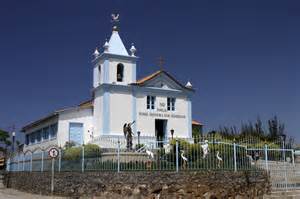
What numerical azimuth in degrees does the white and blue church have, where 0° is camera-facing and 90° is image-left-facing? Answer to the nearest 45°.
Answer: approximately 315°

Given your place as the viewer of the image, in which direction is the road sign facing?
facing the viewer

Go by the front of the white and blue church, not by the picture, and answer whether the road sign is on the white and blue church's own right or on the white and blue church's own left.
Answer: on the white and blue church's own right

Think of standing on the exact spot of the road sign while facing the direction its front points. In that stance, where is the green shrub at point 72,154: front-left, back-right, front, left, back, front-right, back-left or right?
back-left

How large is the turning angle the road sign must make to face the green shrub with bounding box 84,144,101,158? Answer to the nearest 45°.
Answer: approximately 90° to its left

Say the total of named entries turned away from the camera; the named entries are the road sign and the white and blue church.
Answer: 0

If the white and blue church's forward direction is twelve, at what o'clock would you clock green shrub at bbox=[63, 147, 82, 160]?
The green shrub is roughly at 2 o'clock from the white and blue church.

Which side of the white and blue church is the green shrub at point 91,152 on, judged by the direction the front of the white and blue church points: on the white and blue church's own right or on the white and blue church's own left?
on the white and blue church's own right
